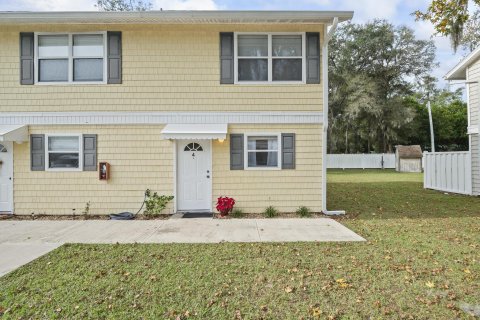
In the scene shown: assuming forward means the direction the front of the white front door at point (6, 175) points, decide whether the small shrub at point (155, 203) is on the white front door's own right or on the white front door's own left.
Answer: on the white front door's own left

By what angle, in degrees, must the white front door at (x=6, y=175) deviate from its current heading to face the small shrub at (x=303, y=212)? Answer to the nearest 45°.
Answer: approximately 45° to its left

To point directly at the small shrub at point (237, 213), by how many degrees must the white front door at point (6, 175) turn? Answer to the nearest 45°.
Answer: approximately 45° to its left

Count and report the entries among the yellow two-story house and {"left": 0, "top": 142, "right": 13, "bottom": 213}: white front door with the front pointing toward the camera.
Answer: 2

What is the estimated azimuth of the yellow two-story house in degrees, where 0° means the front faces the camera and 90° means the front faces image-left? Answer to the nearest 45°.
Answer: approximately 0°

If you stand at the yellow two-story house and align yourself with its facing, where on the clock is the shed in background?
The shed in background is roughly at 8 o'clock from the yellow two-story house.

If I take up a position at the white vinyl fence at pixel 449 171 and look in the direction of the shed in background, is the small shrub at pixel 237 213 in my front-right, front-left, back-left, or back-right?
back-left

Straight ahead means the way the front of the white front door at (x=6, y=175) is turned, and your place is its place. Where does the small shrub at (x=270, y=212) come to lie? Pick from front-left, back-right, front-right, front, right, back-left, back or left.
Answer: front-left

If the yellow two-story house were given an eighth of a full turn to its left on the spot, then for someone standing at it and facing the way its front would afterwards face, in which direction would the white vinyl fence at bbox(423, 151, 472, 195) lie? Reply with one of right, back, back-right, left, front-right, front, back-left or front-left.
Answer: front-left

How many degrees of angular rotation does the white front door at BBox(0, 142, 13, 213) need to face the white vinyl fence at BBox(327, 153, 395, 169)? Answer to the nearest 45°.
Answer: approximately 90° to its left

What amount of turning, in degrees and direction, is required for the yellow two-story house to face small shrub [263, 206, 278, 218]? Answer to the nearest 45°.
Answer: approximately 90° to its left

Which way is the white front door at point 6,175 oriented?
toward the camera
